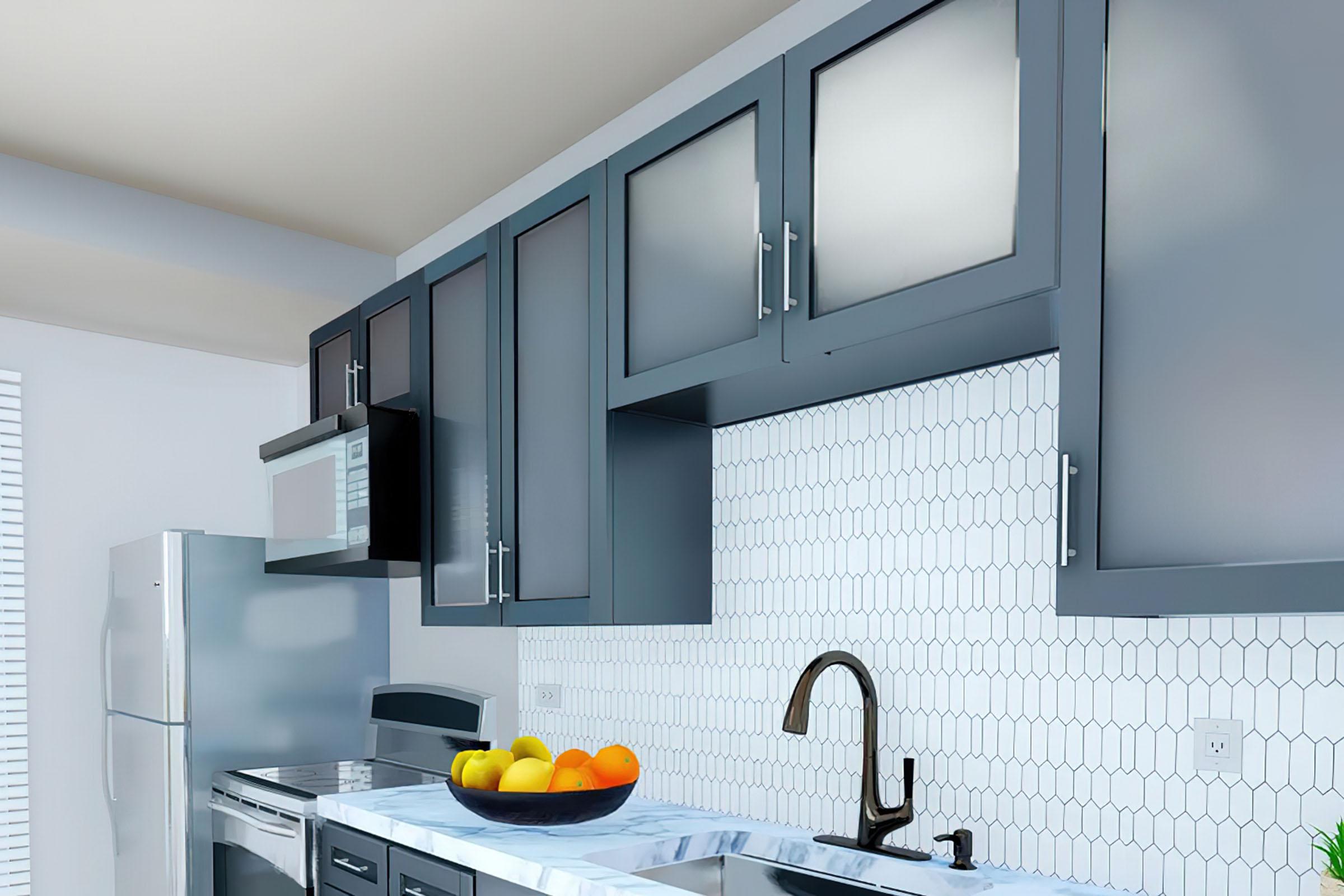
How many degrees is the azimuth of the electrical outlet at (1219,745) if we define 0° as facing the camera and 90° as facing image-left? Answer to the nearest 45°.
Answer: approximately 0°

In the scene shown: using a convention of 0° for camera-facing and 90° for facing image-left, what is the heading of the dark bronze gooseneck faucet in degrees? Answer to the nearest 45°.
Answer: approximately 45°

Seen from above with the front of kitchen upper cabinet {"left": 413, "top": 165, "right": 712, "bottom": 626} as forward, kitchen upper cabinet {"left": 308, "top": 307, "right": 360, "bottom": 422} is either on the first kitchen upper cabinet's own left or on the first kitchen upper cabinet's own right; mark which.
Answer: on the first kitchen upper cabinet's own right

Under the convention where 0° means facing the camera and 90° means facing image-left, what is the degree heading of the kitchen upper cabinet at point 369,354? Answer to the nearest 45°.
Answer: approximately 45°

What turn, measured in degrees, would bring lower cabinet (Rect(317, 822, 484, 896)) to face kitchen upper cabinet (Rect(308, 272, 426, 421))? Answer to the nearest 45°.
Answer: approximately 135° to its right

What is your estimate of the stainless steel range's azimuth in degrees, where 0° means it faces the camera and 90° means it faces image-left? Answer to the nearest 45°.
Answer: approximately 45°
